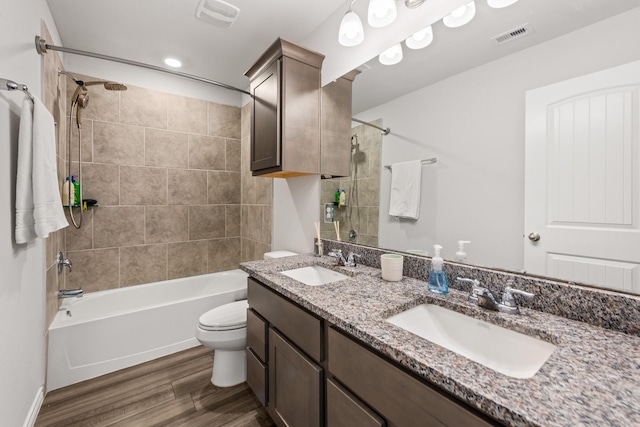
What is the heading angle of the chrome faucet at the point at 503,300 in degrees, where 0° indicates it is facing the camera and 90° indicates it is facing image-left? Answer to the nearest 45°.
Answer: approximately 45°

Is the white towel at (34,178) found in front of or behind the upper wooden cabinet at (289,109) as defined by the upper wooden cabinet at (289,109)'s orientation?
in front

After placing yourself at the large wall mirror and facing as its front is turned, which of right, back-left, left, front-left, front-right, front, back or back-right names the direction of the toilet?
front-right

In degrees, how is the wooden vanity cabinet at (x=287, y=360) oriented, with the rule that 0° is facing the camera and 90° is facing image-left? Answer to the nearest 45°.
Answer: approximately 45°

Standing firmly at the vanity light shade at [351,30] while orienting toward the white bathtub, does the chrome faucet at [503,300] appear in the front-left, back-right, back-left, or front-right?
back-left

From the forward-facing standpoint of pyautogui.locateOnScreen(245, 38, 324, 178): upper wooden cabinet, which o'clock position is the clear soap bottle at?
The clear soap bottle is roughly at 9 o'clock from the upper wooden cabinet.

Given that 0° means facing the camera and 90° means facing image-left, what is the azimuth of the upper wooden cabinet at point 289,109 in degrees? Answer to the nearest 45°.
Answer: approximately 45°

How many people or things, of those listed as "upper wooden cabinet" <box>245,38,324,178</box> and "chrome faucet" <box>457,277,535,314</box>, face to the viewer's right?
0
